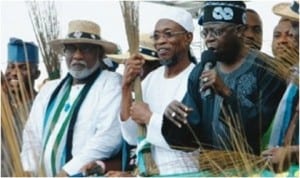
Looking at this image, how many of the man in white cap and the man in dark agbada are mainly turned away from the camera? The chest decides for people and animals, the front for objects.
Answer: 0

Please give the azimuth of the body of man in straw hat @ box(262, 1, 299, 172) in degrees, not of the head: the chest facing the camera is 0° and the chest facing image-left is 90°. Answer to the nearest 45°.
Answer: approximately 45°

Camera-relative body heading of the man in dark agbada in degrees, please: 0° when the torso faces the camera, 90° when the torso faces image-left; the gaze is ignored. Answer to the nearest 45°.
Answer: approximately 45°

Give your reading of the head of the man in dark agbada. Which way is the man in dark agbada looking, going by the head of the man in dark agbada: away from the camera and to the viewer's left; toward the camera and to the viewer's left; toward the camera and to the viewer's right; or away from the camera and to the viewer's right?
toward the camera and to the viewer's left

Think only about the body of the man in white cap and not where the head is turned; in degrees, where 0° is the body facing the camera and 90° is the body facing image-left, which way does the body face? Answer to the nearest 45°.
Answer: approximately 45°

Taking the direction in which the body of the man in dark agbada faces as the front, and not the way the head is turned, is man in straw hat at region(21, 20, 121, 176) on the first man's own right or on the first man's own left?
on the first man's own right
